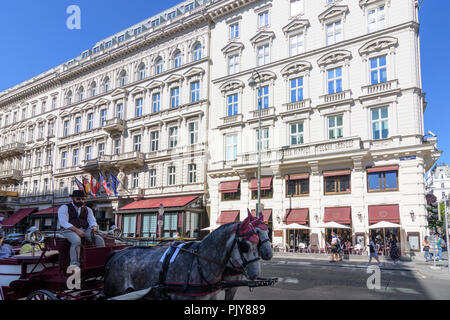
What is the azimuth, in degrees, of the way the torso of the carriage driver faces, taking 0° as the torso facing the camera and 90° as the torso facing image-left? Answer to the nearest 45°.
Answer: approximately 315°

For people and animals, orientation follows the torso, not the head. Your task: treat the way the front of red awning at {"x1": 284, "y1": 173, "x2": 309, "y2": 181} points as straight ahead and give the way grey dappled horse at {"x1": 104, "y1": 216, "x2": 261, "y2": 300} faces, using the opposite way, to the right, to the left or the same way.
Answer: to the left

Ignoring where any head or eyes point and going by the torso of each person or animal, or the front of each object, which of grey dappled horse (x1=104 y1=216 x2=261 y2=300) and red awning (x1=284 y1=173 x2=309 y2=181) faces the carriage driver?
the red awning

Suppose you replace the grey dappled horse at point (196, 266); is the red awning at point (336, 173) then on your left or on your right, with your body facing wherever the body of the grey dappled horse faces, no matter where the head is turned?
on your left

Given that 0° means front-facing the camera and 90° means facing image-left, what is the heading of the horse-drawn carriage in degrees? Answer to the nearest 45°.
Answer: approximately 270°

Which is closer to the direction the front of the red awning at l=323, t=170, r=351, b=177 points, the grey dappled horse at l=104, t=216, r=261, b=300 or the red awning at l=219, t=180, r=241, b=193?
the grey dappled horse

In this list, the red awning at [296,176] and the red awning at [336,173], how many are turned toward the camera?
2

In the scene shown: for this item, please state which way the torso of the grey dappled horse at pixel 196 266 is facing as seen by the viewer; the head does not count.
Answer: to the viewer's right
